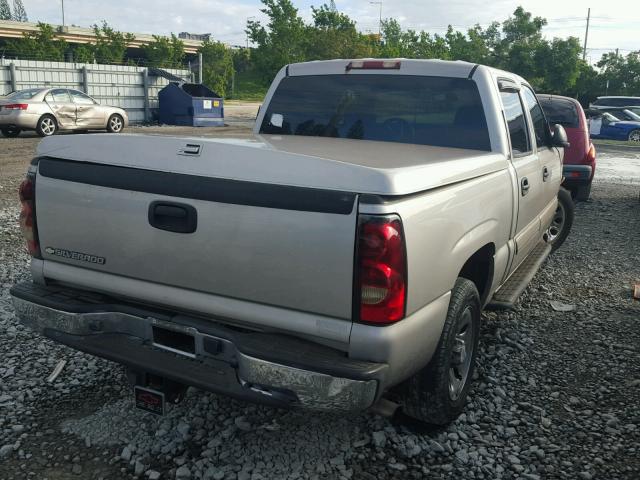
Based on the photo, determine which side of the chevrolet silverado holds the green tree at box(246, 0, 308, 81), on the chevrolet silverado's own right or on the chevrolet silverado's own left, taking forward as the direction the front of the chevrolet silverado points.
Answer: on the chevrolet silverado's own left

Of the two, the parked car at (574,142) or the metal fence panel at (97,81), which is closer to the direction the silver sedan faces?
the metal fence panel

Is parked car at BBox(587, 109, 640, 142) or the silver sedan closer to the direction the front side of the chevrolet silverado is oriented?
the parked car

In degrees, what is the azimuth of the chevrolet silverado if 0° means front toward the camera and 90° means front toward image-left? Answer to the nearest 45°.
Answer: approximately 225°

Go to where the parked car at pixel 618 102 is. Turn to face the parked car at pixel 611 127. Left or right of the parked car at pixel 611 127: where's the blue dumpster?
right

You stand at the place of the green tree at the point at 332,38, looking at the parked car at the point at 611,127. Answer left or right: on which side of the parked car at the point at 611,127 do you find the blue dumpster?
right

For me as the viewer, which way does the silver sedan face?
facing away from the viewer and to the right of the viewer

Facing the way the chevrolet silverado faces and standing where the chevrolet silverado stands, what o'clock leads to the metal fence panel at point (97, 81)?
The metal fence panel is roughly at 10 o'clock from the chevrolet silverado.

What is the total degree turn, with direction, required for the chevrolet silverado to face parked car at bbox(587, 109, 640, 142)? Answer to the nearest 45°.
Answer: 0° — it already faces it
